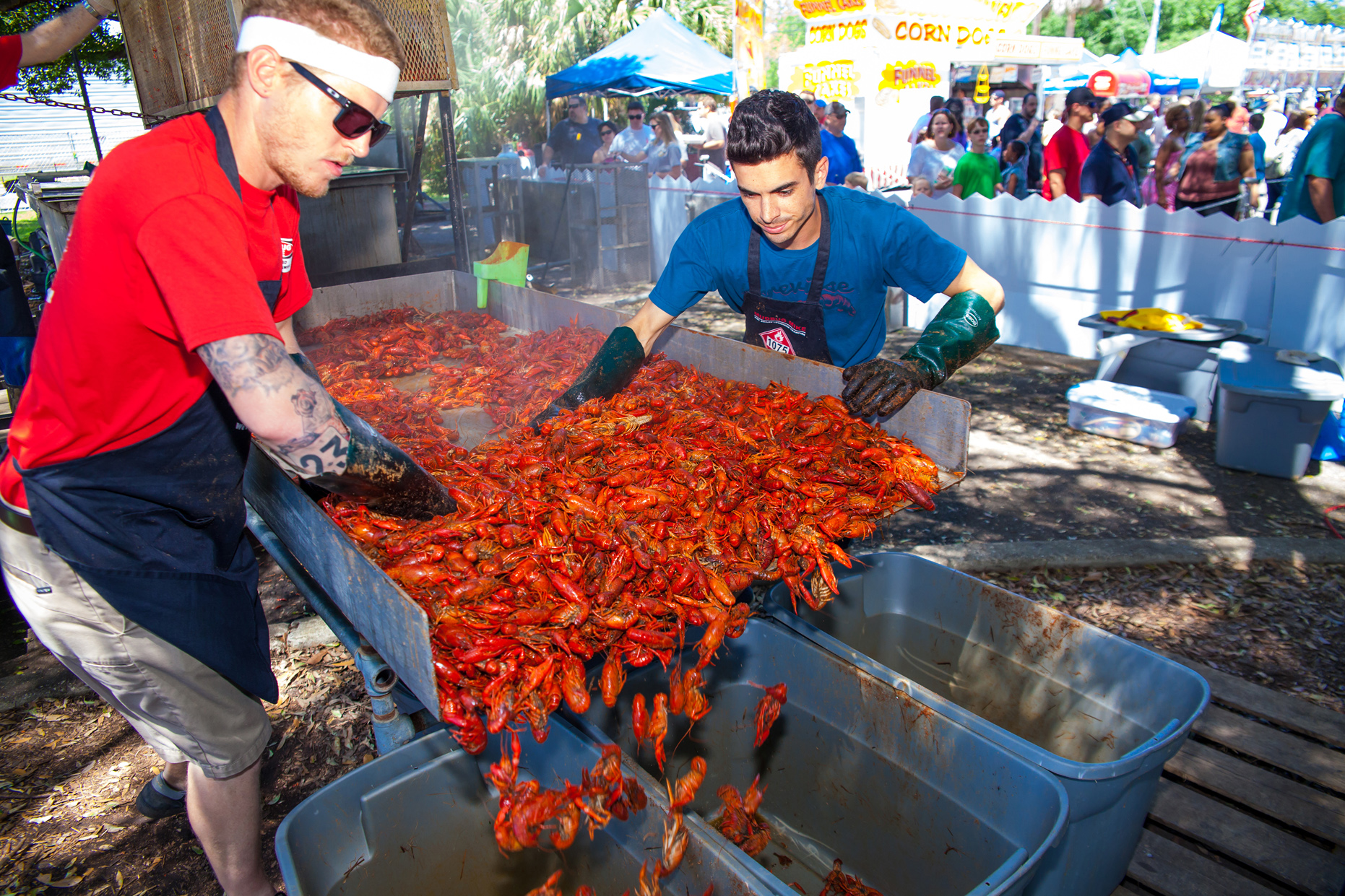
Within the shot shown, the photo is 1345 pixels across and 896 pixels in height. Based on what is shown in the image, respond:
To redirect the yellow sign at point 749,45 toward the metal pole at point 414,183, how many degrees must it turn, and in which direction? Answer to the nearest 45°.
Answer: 0° — it already faces it

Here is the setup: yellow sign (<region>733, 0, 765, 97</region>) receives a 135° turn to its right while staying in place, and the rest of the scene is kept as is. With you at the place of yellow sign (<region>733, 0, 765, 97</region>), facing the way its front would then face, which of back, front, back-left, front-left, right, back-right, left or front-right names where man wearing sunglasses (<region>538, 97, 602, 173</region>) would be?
front-left

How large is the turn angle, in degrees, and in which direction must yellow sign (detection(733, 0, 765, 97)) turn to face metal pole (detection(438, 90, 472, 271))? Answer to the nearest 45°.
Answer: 0° — it already faces it

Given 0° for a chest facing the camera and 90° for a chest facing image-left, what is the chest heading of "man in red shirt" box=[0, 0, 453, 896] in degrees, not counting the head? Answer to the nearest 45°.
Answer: approximately 270°
